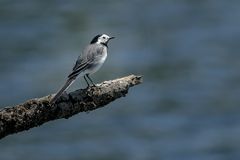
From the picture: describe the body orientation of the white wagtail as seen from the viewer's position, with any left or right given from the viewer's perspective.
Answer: facing to the right of the viewer
